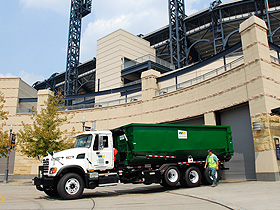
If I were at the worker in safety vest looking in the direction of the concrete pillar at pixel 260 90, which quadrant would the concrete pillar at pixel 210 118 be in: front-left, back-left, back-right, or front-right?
front-left

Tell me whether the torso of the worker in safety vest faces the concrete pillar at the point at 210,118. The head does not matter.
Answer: no

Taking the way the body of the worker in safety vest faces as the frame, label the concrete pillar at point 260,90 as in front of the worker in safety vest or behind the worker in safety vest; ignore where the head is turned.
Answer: behind

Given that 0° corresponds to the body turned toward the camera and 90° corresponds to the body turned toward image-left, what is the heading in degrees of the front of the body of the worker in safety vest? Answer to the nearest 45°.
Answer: approximately 45°
